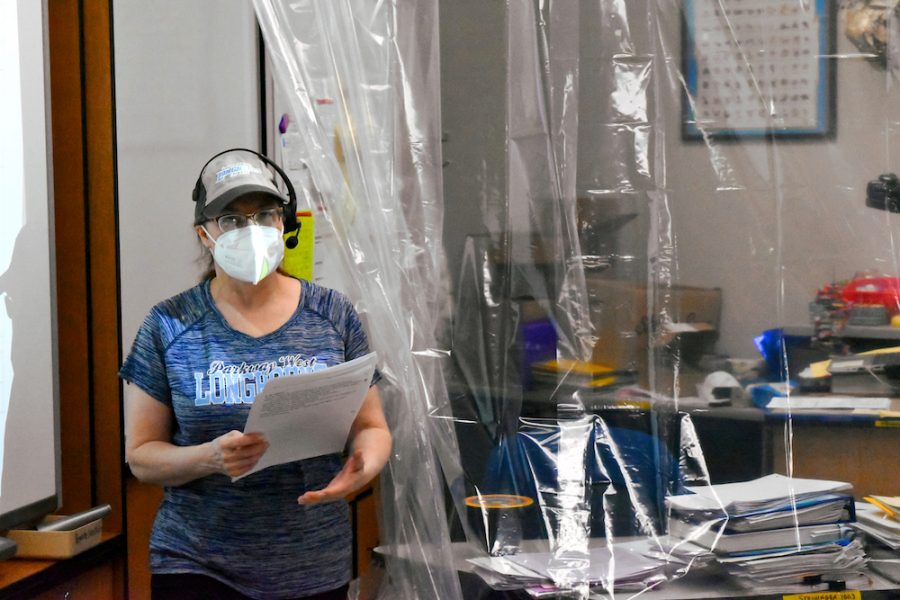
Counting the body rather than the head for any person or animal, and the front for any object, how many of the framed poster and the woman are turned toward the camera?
2

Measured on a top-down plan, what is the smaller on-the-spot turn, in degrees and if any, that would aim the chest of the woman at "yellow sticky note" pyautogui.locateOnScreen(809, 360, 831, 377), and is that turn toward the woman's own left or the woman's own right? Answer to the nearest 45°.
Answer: approximately 90° to the woman's own left

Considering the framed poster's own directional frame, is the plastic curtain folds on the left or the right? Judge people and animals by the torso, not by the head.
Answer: on its right

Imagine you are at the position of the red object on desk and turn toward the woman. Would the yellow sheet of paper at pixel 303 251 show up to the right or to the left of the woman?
right

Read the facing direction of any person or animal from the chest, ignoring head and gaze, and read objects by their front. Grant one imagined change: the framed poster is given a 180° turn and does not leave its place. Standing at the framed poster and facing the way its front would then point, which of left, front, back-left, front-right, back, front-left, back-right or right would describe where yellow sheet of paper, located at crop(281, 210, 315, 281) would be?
left

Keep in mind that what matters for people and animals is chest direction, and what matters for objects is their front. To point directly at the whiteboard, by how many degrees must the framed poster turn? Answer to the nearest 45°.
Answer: approximately 45° to its right

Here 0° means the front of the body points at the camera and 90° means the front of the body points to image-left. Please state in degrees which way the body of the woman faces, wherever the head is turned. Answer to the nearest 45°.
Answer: approximately 0°

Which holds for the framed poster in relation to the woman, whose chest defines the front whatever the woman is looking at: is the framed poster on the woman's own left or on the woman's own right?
on the woman's own left

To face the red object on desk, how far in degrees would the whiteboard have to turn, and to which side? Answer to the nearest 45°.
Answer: approximately 45° to its left

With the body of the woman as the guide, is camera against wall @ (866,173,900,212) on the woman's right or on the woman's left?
on the woman's left
